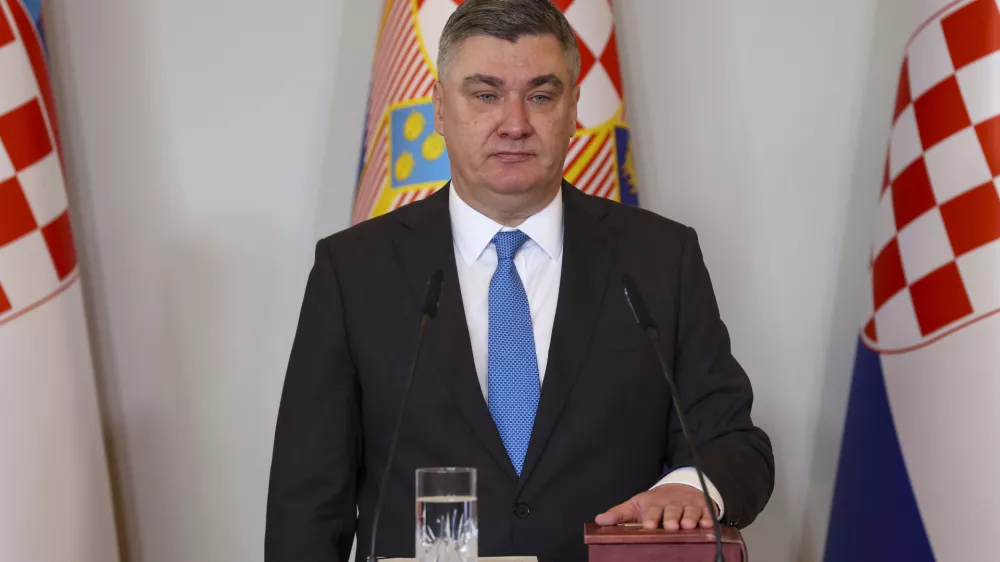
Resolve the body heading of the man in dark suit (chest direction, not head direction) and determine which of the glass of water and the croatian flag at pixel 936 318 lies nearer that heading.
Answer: the glass of water

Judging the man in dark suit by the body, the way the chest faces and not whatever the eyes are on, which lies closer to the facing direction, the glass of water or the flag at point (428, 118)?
the glass of water

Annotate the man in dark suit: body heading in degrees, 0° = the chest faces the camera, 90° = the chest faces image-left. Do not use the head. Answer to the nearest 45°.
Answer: approximately 0°

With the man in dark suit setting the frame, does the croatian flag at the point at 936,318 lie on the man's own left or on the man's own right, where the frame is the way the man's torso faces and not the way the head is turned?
on the man's own left

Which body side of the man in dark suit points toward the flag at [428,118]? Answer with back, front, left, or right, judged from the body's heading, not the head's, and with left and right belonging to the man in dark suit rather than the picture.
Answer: back

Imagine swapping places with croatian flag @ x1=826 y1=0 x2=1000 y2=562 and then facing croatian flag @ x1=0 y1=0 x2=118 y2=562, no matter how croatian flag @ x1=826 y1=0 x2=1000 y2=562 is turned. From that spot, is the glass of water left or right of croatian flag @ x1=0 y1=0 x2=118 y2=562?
left

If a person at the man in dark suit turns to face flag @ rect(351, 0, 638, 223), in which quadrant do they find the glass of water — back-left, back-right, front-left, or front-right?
back-left

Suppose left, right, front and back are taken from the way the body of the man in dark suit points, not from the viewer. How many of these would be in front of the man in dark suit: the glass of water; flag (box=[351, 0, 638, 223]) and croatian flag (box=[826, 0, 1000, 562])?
1

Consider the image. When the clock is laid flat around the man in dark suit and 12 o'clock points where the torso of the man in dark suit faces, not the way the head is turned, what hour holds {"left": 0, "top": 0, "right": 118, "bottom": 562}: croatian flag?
The croatian flag is roughly at 4 o'clock from the man in dark suit.

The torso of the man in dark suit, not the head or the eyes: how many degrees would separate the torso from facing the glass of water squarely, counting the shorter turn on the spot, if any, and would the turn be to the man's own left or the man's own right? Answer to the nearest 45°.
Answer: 0° — they already face it
